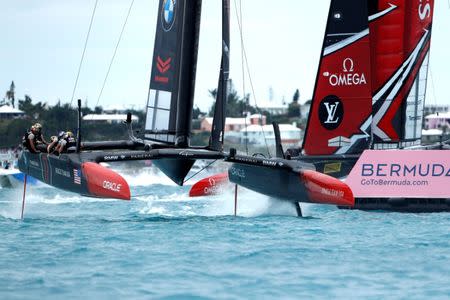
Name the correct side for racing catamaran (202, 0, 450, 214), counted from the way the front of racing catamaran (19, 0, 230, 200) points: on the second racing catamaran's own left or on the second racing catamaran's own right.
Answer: on the second racing catamaran's own left

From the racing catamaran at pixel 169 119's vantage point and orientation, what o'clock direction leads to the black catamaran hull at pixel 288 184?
The black catamaran hull is roughly at 11 o'clock from the racing catamaran.

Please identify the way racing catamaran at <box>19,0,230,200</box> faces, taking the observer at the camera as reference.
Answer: facing the viewer and to the right of the viewer

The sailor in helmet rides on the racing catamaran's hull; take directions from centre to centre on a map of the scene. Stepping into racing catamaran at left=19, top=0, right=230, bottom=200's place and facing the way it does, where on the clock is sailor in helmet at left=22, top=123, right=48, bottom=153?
The sailor in helmet is roughly at 5 o'clock from the racing catamaran.
